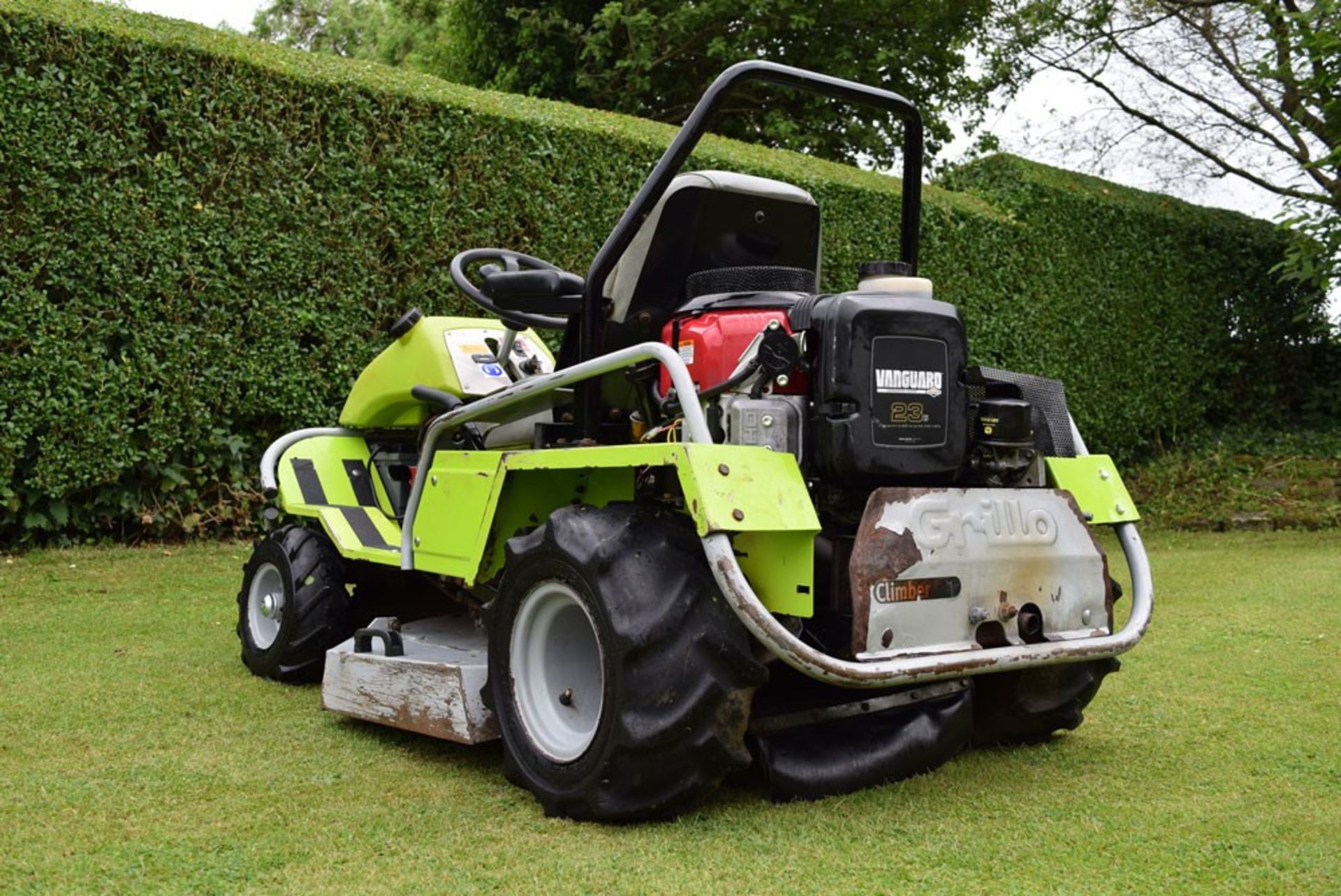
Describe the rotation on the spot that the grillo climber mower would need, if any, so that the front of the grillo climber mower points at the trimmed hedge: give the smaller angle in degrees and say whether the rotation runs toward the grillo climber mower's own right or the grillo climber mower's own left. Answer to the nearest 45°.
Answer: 0° — it already faces it

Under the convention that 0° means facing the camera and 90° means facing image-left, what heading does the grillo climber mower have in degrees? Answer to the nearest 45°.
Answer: approximately 135°
